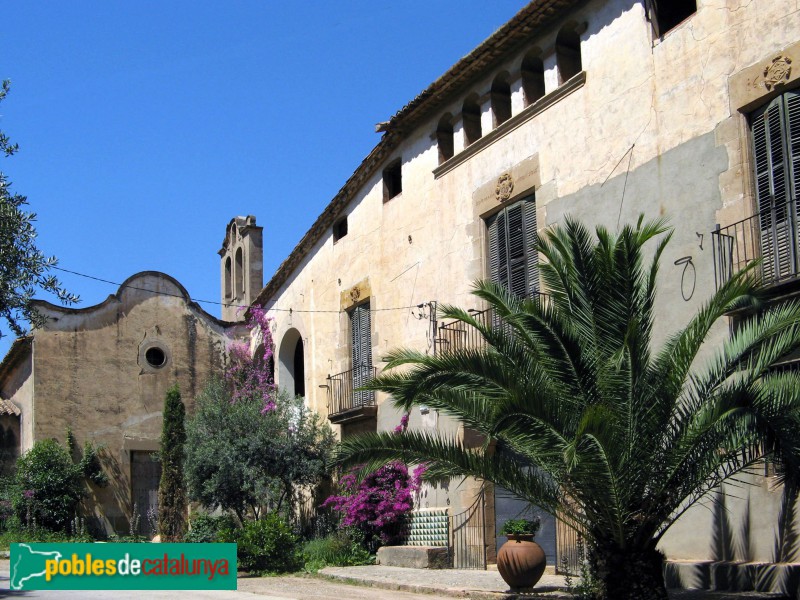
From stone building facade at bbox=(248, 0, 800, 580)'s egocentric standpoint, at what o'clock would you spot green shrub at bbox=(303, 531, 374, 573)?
The green shrub is roughly at 3 o'clock from the stone building facade.

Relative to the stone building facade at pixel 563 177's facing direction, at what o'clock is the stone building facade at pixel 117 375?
the stone building facade at pixel 117 375 is roughly at 3 o'clock from the stone building facade at pixel 563 177.

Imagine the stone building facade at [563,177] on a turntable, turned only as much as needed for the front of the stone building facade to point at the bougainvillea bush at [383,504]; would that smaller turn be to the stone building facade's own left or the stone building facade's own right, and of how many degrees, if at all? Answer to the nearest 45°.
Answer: approximately 90° to the stone building facade's own right

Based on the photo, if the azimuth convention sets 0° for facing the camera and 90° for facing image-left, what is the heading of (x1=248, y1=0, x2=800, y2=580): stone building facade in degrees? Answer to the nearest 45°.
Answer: approximately 45°

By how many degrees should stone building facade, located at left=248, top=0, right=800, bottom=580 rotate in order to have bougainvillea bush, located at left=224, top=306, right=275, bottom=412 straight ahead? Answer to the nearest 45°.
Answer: approximately 90° to its right

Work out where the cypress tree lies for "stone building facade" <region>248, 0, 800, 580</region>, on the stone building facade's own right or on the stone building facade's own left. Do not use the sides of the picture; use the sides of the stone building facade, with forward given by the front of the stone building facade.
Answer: on the stone building facade's own right

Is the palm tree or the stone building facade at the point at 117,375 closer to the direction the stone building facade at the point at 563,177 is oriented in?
the palm tree

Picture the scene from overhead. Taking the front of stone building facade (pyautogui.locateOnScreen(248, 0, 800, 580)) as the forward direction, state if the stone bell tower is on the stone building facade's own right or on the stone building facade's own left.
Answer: on the stone building facade's own right

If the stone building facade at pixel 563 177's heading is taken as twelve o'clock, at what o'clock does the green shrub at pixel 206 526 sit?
The green shrub is roughly at 3 o'clock from the stone building facade.

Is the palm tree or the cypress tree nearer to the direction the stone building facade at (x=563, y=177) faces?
the palm tree
